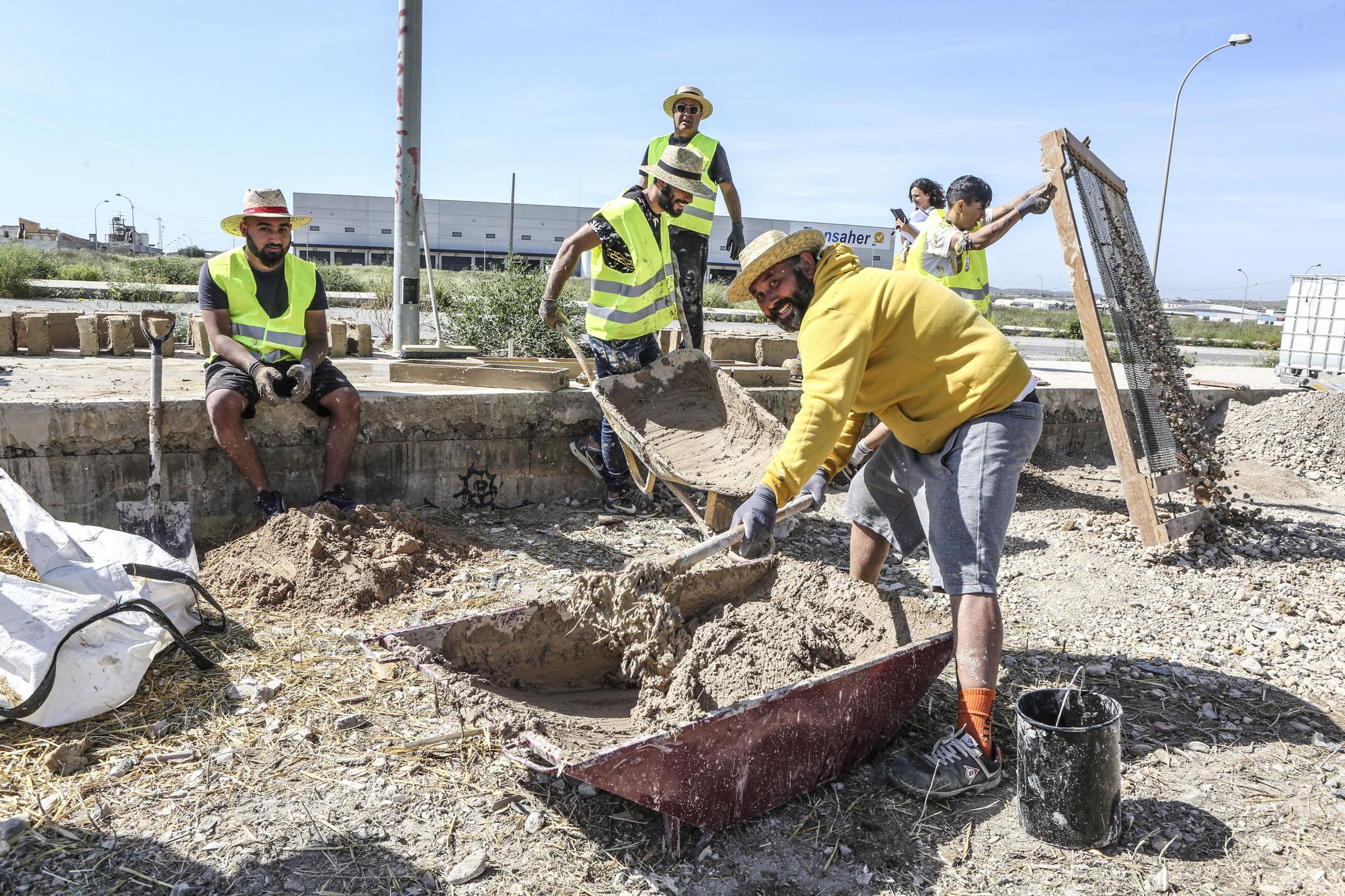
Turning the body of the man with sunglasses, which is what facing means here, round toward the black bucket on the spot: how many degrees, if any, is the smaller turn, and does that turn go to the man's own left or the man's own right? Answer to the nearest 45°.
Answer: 0° — they already face it

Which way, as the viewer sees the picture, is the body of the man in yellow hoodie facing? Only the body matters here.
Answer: to the viewer's left

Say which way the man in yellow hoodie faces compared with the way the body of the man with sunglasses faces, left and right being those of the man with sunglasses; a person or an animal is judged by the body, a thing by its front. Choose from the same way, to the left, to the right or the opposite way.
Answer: to the right

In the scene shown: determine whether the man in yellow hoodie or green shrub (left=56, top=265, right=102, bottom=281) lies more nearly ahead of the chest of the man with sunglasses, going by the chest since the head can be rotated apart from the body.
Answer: the man in yellow hoodie

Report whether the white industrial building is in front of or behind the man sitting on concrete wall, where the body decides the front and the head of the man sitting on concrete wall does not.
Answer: behind

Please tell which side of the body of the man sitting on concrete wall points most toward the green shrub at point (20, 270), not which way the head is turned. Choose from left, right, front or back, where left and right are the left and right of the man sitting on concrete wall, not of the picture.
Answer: back

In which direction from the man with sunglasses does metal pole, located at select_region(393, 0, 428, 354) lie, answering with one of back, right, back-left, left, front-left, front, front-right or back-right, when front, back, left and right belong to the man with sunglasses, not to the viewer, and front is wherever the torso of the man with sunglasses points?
back-right

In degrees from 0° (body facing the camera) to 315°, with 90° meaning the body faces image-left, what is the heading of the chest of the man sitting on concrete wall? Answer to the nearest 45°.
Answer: approximately 0°

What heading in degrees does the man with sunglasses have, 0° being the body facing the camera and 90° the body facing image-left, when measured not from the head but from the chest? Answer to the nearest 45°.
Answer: approximately 0°

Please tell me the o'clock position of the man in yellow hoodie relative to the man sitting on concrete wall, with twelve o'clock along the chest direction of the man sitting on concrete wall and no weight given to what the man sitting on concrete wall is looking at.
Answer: The man in yellow hoodie is roughly at 11 o'clock from the man sitting on concrete wall.
